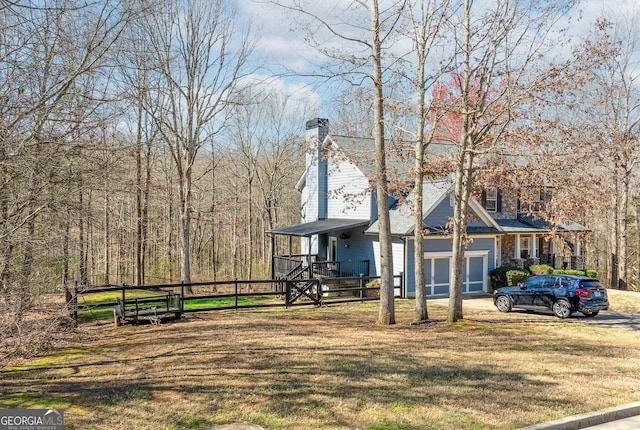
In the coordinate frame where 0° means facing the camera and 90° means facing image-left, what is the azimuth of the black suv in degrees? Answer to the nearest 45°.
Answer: approximately 135°

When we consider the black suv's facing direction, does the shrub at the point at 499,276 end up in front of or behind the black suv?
in front

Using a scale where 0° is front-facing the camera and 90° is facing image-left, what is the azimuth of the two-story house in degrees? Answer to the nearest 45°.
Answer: approximately 315°

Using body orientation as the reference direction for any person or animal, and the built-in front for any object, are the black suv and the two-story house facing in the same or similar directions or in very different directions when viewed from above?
very different directions

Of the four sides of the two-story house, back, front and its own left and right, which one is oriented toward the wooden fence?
right

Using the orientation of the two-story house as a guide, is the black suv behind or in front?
in front
